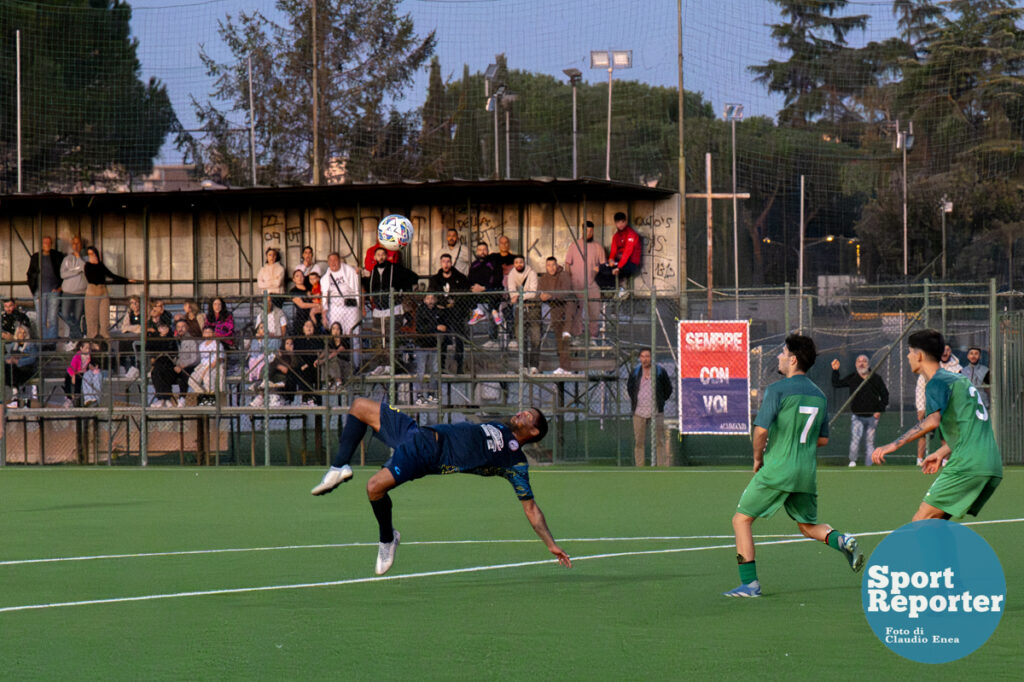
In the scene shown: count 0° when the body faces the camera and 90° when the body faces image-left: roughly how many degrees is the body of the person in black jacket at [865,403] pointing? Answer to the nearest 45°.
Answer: approximately 0°

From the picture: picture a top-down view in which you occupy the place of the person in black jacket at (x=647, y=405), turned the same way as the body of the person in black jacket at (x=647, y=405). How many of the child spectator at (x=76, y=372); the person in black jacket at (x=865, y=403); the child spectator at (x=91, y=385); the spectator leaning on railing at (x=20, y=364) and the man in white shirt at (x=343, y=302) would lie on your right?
4

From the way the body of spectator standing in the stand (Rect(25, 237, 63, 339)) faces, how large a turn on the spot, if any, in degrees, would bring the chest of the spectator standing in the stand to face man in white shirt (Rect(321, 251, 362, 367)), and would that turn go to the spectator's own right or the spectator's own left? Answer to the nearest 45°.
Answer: approximately 45° to the spectator's own left

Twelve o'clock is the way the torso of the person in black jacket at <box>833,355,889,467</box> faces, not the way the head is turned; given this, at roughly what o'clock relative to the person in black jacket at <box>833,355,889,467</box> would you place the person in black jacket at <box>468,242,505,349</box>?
the person in black jacket at <box>468,242,505,349</box> is roughly at 3 o'clock from the person in black jacket at <box>833,355,889,467</box>.

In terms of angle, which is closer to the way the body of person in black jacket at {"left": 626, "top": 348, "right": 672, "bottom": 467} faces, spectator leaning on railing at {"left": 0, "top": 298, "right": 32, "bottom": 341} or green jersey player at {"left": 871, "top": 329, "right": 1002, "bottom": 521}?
the green jersey player

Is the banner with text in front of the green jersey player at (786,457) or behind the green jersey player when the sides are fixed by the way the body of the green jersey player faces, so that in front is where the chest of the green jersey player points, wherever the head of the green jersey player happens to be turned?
in front

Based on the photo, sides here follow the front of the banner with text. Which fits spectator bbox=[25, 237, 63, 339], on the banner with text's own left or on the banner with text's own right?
on the banner with text's own right

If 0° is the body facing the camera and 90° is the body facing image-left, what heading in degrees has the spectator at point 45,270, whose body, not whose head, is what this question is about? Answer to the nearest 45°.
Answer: approximately 0°

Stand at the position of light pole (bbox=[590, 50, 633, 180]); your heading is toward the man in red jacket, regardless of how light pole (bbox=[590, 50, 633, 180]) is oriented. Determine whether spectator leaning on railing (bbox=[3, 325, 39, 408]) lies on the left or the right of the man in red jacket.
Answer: right

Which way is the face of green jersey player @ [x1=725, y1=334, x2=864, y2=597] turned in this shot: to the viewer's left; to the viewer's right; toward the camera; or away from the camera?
to the viewer's left
